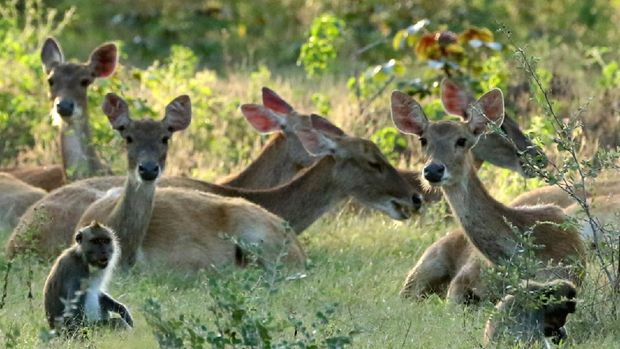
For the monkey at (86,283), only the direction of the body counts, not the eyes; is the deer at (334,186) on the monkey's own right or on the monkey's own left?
on the monkey's own left

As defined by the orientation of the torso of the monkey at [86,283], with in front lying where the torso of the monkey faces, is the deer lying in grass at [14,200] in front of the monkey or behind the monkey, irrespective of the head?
behind

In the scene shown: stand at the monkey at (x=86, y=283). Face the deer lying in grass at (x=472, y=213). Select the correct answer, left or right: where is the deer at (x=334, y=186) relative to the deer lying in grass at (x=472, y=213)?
left

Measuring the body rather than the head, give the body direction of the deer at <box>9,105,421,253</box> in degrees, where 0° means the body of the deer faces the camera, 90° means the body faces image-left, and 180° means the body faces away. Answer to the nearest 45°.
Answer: approximately 270°

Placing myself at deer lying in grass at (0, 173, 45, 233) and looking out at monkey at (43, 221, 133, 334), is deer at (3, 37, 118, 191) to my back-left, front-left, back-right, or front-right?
back-left

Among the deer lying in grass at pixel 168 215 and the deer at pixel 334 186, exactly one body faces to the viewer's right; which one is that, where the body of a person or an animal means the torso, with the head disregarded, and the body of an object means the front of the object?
the deer

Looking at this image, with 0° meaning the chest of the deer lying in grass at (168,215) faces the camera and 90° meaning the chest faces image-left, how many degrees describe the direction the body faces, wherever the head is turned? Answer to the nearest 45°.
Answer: approximately 45°
